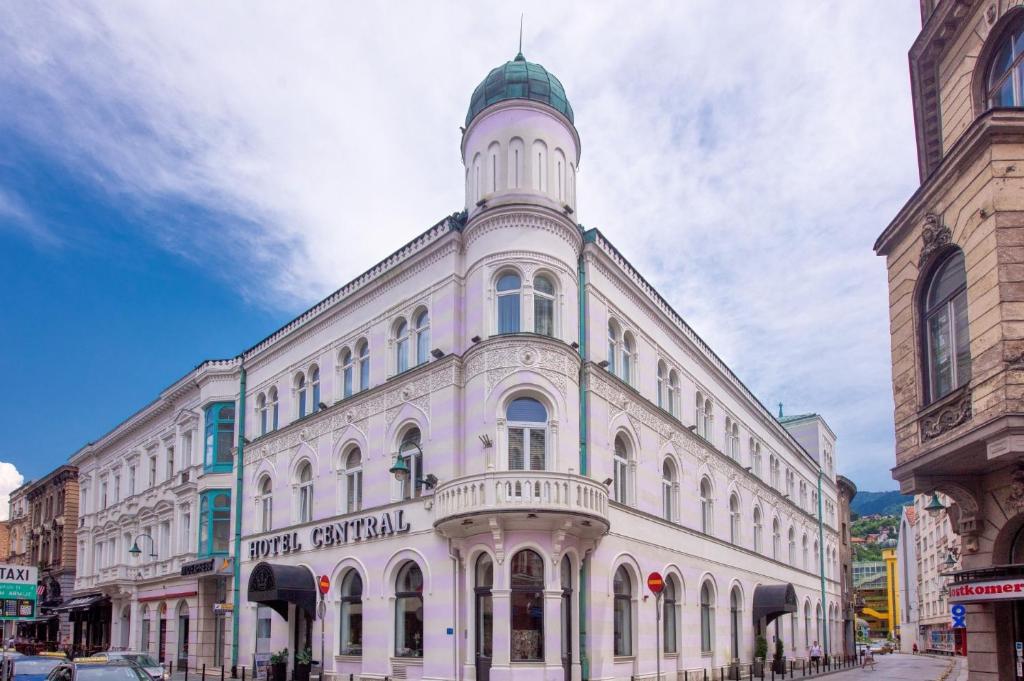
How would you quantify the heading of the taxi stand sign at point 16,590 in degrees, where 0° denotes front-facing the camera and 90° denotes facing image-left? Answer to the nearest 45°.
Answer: approximately 0°

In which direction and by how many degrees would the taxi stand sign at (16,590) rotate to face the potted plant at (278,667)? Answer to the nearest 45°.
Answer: approximately 135° to its left

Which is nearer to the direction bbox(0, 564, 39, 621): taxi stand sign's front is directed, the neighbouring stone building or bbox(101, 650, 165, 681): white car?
the neighbouring stone building

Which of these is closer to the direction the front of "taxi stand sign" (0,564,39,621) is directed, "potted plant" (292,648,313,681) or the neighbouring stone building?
the neighbouring stone building
